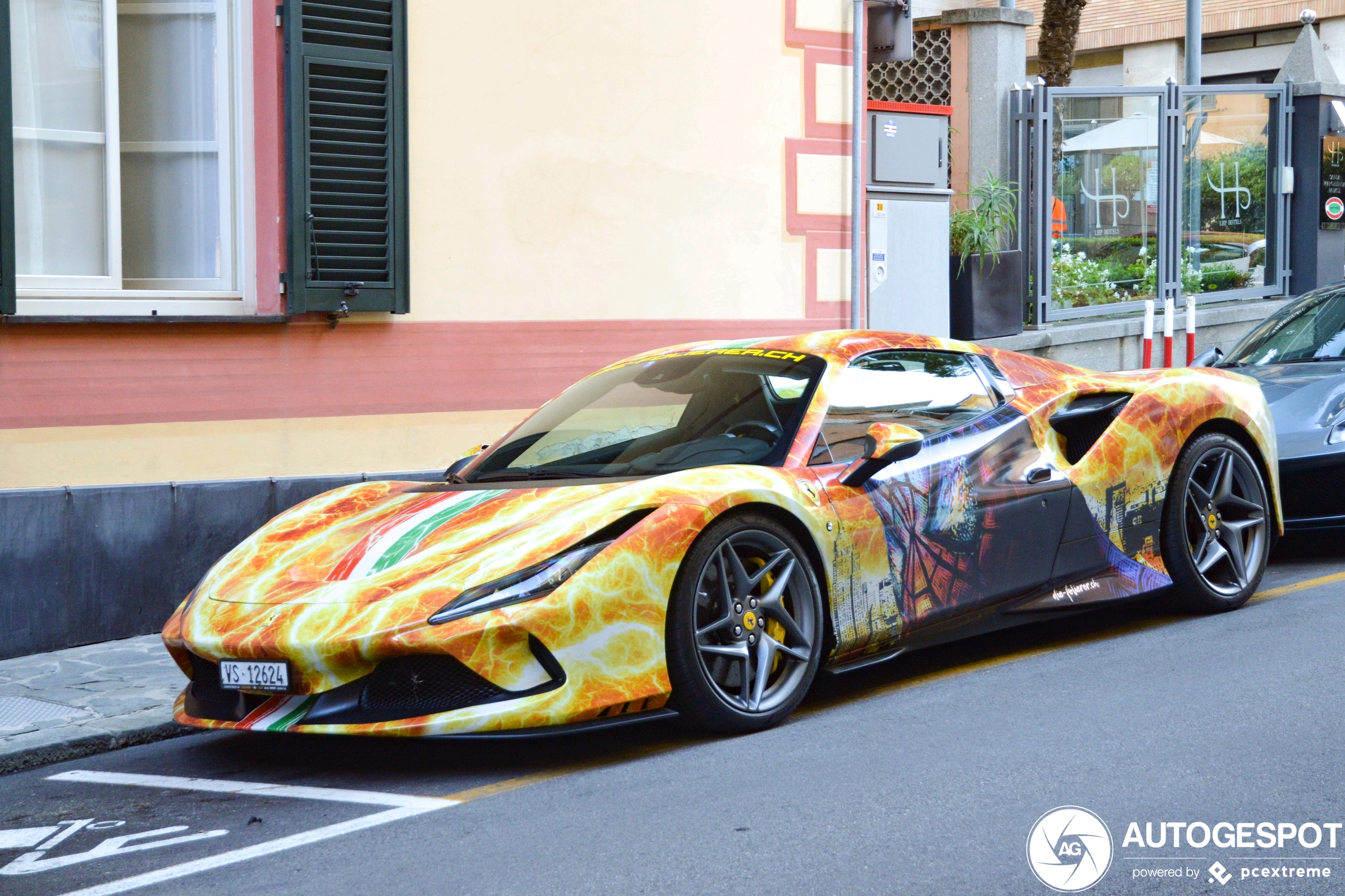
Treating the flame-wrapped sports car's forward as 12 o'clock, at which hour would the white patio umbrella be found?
The white patio umbrella is roughly at 5 o'clock from the flame-wrapped sports car.

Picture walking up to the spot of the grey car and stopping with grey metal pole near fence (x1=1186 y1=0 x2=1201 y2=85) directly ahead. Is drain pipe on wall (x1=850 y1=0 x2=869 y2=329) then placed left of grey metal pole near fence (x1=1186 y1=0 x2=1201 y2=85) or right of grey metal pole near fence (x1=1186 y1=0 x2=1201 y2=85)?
left

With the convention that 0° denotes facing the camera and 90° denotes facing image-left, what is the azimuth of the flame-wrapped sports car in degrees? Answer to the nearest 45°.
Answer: approximately 45°

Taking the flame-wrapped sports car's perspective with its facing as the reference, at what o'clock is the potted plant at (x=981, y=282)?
The potted plant is roughly at 5 o'clock from the flame-wrapped sports car.

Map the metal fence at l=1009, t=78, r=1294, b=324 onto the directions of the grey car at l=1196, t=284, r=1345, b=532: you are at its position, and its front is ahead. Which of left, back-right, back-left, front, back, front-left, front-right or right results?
back-right

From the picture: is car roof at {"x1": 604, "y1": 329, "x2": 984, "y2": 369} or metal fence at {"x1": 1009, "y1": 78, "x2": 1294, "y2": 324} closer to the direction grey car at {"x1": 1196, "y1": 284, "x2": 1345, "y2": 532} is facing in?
the car roof

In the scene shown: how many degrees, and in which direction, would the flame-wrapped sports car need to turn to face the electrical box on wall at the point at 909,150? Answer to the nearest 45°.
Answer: approximately 135° to its right

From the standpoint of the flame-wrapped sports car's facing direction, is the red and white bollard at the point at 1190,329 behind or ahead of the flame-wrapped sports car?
behind

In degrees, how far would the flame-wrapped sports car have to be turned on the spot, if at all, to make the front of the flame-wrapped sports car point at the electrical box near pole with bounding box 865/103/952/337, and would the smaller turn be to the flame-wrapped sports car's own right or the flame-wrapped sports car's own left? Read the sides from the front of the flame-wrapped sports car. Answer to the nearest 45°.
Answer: approximately 135° to the flame-wrapped sports car's own right

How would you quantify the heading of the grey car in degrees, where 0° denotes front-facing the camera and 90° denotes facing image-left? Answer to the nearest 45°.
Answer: approximately 45°

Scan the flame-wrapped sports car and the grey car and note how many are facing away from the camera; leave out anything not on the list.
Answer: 0
